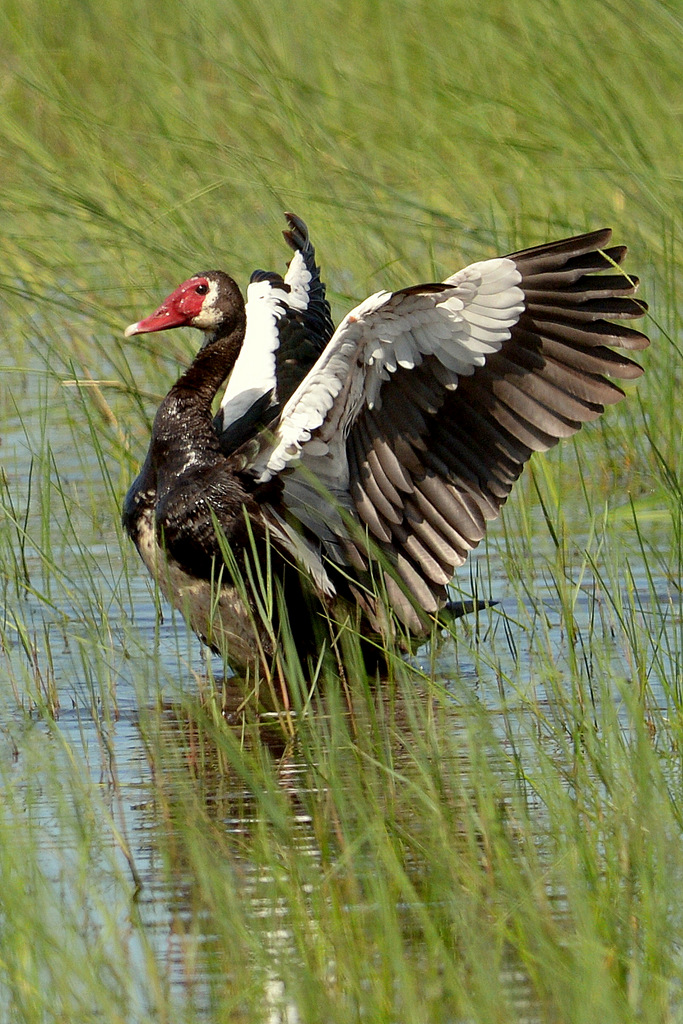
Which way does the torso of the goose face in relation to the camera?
to the viewer's left
